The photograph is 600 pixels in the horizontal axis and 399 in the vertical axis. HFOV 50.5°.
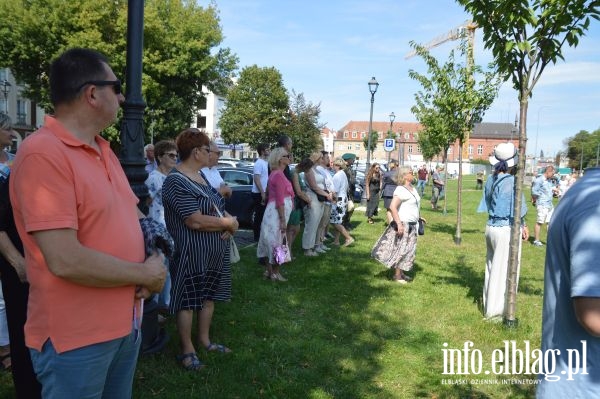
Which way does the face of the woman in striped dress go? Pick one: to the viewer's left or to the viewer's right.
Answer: to the viewer's right

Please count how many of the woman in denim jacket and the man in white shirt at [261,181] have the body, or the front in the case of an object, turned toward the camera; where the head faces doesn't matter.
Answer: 0

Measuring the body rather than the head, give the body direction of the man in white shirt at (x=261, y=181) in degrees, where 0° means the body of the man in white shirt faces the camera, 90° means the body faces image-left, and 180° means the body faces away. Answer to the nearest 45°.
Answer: approximately 270°

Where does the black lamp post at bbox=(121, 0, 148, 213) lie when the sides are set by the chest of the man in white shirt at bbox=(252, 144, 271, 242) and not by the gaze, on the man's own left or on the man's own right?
on the man's own right

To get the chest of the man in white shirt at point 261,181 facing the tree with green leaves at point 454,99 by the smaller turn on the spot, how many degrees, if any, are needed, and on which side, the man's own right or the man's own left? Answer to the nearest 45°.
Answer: approximately 45° to the man's own left

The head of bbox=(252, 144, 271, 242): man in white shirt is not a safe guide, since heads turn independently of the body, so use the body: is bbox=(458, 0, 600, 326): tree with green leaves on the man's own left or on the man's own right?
on the man's own right

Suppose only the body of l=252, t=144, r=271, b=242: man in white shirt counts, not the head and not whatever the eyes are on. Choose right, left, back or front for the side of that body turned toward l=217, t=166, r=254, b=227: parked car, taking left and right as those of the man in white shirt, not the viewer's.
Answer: left
